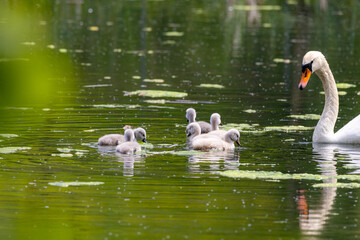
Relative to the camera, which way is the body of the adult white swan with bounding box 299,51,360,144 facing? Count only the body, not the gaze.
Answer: to the viewer's left
